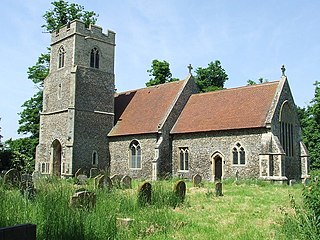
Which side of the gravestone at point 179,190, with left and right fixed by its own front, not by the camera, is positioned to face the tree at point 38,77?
back

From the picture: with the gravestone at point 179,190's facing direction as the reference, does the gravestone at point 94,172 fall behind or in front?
behind

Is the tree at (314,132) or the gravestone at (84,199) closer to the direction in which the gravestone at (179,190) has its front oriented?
the gravestone

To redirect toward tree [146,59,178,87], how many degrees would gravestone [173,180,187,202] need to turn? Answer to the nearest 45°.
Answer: approximately 135° to its left

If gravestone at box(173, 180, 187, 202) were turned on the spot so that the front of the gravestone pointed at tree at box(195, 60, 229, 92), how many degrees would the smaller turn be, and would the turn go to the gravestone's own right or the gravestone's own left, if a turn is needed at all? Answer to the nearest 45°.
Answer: approximately 135° to the gravestone's own left

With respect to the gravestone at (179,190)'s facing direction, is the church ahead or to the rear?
to the rear

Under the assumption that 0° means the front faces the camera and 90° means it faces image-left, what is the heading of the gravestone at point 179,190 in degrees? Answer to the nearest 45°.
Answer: approximately 315°

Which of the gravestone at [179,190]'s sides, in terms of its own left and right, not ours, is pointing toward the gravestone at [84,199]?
right

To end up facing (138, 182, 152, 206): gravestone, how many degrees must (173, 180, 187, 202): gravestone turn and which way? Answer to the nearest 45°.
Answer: approximately 90° to its right

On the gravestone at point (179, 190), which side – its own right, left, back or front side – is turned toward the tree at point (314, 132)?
left
